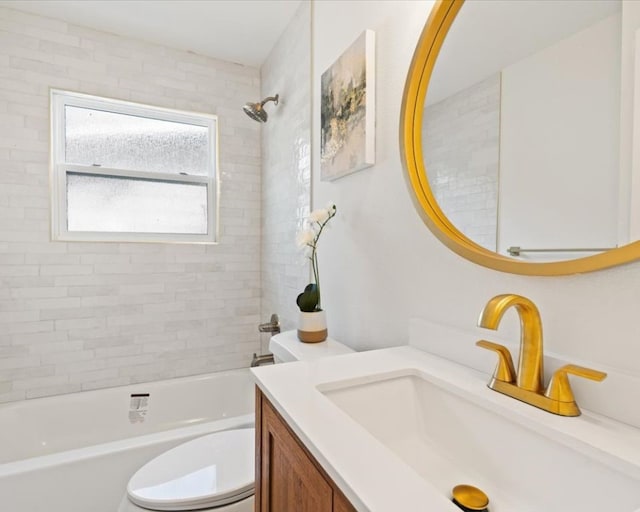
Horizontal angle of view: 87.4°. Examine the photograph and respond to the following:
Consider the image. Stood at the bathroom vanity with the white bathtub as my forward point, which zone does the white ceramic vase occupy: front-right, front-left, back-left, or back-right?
front-right

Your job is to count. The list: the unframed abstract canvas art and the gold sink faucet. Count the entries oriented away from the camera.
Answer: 0

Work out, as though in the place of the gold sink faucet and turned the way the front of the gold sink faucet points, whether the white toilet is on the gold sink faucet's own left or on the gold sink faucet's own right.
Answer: on the gold sink faucet's own right

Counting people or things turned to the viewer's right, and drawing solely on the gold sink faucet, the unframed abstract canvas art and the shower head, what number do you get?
0

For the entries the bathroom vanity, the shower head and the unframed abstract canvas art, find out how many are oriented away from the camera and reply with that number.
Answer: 0

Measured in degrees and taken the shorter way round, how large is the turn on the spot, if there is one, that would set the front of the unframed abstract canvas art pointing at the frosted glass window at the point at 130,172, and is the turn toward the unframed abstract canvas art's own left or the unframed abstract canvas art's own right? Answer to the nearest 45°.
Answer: approximately 90° to the unframed abstract canvas art's own right

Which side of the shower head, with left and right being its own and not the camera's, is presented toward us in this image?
left

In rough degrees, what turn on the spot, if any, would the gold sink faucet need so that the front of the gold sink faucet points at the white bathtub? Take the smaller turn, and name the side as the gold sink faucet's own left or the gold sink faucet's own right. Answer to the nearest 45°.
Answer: approximately 45° to the gold sink faucet's own right

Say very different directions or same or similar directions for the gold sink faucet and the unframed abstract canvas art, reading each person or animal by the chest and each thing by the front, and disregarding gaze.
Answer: same or similar directions

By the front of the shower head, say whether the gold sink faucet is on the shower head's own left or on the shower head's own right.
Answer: on the shower head's own left

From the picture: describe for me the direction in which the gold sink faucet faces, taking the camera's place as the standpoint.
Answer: facing the viewer and to the left of the viewer

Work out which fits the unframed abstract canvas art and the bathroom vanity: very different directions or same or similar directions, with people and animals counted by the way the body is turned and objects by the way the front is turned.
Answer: same or similar directions

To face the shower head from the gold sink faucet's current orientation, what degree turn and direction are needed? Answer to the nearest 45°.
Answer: approximately 90° to its right
